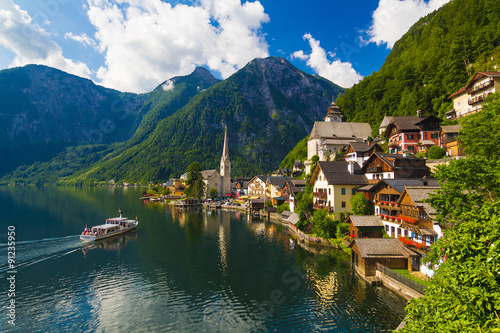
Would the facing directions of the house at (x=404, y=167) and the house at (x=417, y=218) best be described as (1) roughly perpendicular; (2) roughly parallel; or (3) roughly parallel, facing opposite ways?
roughly parallel

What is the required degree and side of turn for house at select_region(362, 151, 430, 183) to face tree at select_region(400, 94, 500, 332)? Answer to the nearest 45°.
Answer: approximately 45° to its left

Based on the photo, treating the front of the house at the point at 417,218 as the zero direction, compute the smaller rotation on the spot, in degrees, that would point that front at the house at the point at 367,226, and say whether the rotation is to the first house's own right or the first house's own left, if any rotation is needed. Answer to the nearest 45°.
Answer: approximately 90° to the first house's own right

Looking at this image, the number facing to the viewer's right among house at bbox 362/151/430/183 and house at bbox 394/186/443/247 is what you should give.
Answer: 0

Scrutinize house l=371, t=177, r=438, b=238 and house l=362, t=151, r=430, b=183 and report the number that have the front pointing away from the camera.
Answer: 0

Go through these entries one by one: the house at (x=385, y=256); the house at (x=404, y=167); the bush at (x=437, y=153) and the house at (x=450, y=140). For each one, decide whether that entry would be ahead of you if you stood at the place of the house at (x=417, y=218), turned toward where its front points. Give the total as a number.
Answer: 1

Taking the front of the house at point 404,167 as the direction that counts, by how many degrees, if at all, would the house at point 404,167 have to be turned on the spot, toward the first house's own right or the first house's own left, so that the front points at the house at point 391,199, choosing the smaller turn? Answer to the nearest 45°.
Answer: approximately 45° to the first house's own left

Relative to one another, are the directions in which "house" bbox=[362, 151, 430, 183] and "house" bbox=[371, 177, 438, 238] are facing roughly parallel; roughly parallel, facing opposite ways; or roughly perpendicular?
roughly parallel

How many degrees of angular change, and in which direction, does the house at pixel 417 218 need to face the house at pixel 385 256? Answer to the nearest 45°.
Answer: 0° — it already faces it

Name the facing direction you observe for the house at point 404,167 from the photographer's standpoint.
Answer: facing the viewer and to the left of the viewer

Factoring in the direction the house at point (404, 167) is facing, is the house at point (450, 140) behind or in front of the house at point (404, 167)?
behind

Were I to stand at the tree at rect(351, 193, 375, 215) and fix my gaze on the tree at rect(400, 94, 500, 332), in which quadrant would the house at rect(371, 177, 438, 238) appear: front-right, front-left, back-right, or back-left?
front-left

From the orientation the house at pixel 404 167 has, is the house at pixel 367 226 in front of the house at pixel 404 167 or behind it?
in front

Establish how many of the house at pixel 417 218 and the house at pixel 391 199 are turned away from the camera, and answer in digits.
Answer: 0
